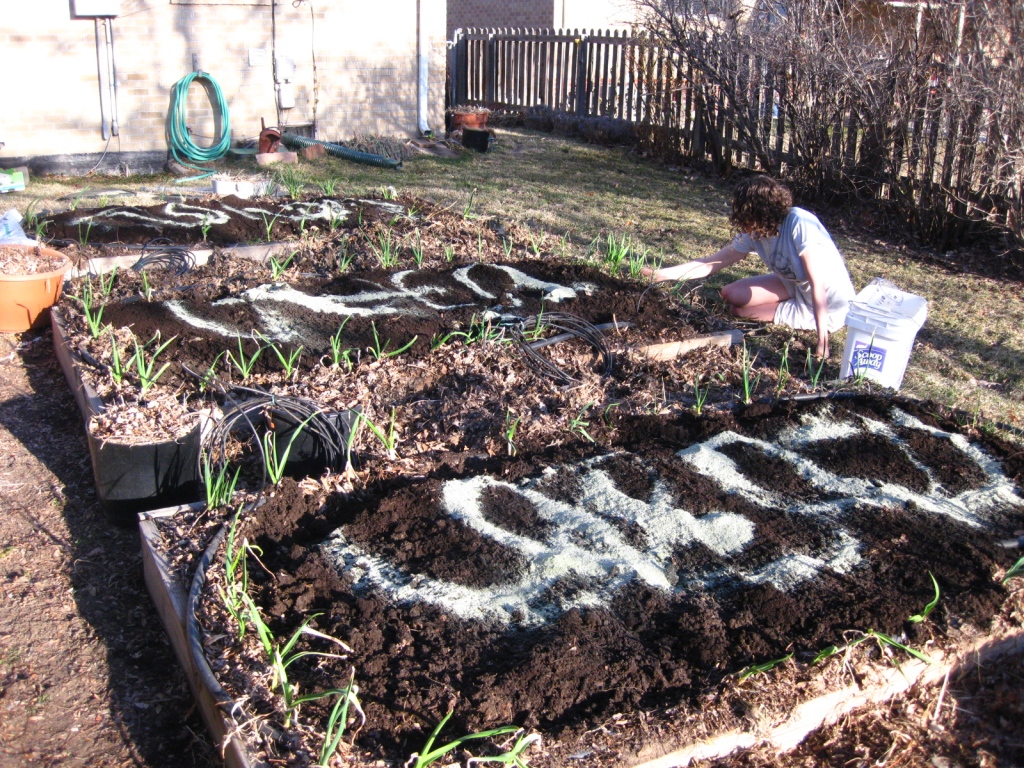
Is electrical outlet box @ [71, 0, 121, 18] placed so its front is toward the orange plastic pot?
yes

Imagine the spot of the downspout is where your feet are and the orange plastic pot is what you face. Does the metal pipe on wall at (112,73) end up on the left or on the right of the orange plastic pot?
right

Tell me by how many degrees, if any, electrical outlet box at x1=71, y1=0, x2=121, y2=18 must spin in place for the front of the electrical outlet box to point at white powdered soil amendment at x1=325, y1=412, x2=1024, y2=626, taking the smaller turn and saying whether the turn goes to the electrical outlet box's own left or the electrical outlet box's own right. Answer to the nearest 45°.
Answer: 0° — it already faces it

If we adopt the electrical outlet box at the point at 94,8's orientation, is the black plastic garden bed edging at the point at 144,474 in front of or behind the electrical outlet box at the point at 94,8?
in front

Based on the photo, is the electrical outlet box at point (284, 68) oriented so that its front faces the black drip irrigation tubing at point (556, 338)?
yes

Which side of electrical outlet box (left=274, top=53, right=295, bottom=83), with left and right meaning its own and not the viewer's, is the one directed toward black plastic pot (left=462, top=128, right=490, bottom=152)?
left

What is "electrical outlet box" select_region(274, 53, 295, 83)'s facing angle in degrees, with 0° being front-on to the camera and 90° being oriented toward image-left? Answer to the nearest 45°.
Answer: approximately 0°

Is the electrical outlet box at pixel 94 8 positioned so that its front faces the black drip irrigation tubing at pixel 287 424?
yes

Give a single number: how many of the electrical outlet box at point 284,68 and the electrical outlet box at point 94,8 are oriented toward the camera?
2
